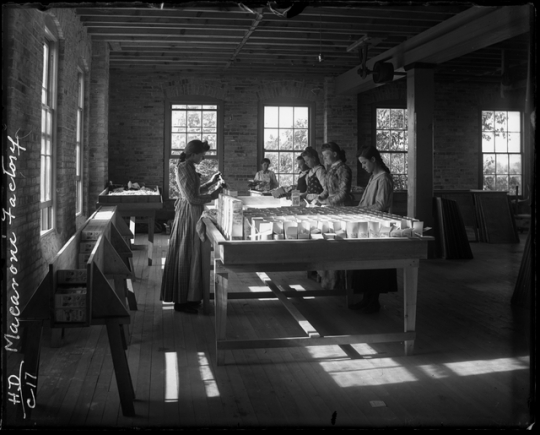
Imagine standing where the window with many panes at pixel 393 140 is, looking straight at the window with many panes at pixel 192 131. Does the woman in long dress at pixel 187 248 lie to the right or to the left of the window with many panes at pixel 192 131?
left

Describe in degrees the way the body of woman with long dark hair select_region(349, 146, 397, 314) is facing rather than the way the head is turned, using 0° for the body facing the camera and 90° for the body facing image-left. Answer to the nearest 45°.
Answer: approximately 90°

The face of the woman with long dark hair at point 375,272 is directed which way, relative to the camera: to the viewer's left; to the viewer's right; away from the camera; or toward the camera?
to the viewer's left

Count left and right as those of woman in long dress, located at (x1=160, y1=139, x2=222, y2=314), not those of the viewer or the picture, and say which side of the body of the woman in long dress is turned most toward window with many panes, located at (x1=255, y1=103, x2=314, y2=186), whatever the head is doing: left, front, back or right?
left

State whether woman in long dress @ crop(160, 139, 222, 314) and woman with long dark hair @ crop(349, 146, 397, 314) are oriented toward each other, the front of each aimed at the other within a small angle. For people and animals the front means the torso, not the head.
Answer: yes

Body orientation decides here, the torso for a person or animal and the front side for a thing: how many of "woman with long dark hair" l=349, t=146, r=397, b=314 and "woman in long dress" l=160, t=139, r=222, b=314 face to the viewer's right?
1

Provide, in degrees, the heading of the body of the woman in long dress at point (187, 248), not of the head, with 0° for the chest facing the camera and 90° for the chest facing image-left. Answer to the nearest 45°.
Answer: approximately 270°

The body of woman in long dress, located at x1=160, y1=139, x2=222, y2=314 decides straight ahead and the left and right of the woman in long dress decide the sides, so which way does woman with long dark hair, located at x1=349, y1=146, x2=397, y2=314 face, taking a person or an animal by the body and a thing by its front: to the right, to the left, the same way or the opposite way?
the opposite way

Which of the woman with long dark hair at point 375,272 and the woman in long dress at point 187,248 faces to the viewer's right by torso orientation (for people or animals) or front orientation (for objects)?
the woman in long dress
